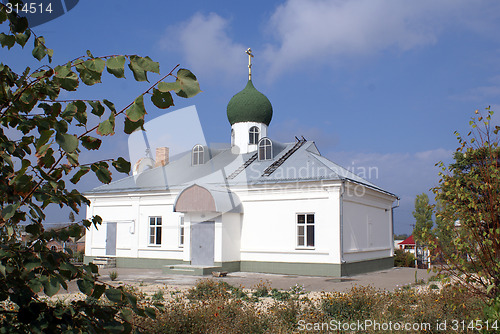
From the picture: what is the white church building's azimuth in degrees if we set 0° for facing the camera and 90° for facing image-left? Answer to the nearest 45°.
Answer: approximately 45°
